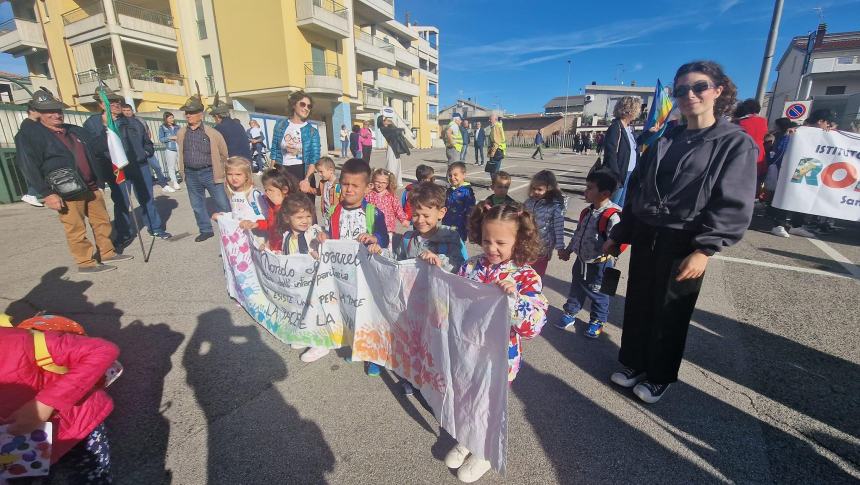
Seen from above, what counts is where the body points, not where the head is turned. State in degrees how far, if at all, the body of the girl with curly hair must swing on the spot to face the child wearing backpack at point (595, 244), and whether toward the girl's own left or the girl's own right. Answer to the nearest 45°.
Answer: approximately 180°

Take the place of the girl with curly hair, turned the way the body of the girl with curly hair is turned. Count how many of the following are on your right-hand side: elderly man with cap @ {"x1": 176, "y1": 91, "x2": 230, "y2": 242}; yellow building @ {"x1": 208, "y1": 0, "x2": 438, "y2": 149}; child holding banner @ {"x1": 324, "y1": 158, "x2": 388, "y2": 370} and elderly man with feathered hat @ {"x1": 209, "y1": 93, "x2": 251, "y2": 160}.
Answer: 4

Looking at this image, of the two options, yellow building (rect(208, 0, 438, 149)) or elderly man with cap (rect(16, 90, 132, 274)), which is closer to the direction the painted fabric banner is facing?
the elderly man with cap

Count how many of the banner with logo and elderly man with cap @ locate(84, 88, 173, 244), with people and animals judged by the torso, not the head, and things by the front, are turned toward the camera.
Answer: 2

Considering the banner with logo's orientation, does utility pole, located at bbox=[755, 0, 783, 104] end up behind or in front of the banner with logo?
behind

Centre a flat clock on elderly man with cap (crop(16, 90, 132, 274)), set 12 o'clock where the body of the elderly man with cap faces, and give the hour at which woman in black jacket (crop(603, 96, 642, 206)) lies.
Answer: The woman in black jacket is roughly at 12 o'clock from the elderly man with cap.

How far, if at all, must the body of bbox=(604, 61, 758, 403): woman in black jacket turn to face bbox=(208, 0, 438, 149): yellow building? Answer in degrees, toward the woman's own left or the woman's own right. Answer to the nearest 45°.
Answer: approximately 90° to the woman's own right

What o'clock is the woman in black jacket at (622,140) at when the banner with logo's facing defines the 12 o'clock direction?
The woman in black jacket is roughly at 1 o'clock from the banner with logo.

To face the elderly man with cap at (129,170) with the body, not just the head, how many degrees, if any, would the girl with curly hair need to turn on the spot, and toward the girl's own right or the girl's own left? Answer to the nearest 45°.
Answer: approximately 90° to the girl's own right

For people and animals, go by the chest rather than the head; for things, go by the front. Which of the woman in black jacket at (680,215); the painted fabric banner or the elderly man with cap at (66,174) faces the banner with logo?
the elderly man with cap
